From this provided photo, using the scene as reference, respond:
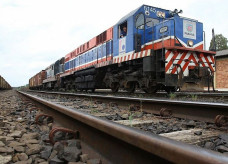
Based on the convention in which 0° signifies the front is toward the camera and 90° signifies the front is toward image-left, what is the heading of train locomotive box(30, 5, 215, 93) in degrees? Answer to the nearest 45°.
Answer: approximately 315°
